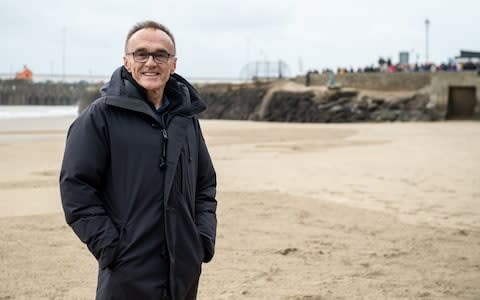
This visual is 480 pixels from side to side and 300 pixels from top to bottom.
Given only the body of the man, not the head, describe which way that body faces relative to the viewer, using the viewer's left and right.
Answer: facing the viewer and to the right of the viewer

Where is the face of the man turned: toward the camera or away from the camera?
toward the camera

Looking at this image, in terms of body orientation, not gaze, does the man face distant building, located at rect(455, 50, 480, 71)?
no
